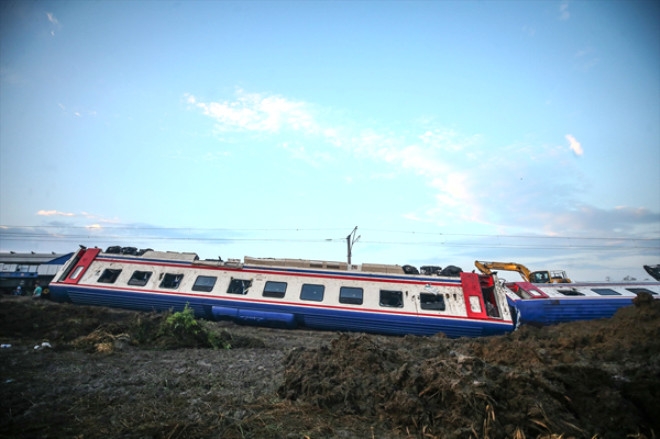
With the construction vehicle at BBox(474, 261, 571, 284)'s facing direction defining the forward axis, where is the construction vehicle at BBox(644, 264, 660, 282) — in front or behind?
behind

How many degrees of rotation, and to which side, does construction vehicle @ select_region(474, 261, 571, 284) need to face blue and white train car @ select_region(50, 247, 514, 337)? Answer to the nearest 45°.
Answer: approximately 45° to its left

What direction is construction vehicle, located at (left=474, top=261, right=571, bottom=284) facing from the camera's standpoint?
to the viewer's left

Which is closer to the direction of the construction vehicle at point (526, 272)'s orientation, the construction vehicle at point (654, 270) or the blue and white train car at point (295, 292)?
the blue and white train car

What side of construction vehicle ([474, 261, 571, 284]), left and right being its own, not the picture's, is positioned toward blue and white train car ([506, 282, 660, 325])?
left
